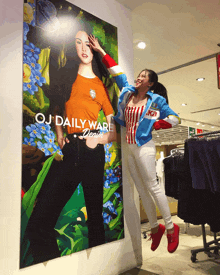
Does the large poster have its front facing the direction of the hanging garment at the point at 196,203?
no

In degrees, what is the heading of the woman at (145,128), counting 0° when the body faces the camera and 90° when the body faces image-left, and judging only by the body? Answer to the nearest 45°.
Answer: approximately 45°

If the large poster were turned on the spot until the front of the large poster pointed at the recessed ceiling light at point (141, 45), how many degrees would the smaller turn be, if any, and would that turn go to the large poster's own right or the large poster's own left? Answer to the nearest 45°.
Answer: approximately 90° to the large poster's own left

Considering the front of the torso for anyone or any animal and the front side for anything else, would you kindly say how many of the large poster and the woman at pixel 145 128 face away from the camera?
0

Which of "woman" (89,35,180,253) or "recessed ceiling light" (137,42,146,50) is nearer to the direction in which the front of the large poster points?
the woman

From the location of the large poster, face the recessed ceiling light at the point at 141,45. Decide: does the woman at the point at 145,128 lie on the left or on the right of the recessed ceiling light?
right

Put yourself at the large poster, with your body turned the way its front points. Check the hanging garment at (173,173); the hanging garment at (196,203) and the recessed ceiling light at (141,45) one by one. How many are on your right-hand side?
0

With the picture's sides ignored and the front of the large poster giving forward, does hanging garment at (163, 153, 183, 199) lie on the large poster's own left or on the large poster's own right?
on the large poster's own left
